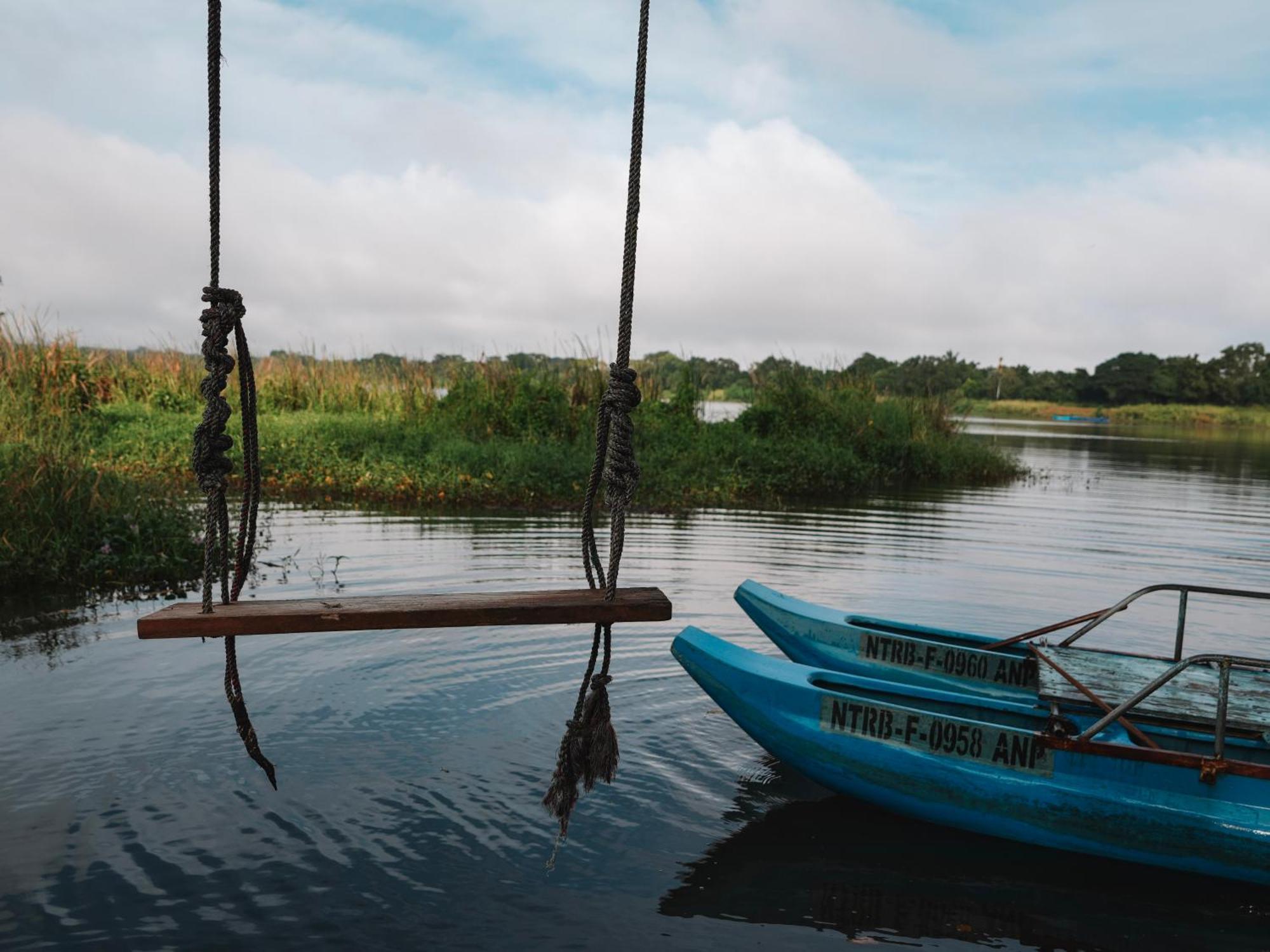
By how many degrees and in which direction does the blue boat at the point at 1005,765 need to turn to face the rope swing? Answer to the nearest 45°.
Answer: approximately 45° to its left

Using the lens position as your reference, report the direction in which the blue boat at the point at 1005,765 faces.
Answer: facing to the left of the viewer

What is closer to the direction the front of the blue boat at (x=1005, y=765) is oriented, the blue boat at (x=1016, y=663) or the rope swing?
the rope swing

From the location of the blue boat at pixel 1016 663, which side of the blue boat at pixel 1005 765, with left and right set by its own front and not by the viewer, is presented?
right
